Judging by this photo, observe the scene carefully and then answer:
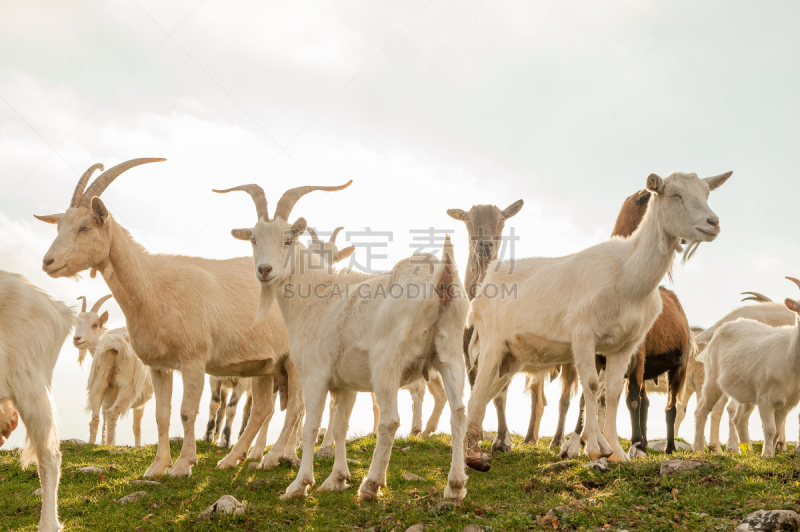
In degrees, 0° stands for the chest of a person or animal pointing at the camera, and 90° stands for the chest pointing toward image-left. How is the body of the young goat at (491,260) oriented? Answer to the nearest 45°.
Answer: approximately 45°

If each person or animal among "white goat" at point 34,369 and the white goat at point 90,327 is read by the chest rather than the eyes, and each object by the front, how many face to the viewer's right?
0

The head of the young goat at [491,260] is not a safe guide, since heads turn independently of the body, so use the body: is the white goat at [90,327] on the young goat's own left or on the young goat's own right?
on the young goat's own right

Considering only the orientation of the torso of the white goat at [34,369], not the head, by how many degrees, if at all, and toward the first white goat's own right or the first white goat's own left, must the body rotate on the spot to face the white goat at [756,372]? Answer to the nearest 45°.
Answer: approximately 180°

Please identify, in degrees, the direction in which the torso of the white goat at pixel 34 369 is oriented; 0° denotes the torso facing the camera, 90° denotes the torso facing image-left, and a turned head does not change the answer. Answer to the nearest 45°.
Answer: approximately 90°
